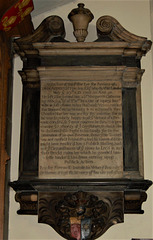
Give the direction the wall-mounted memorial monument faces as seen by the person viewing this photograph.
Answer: facing the viewer
